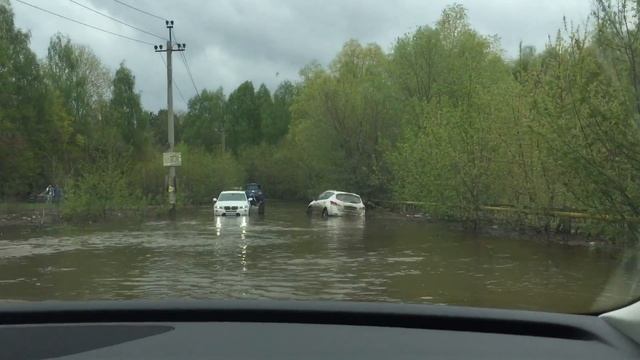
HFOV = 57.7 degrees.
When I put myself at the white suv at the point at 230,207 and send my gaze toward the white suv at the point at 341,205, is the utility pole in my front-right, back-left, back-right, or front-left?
back-left

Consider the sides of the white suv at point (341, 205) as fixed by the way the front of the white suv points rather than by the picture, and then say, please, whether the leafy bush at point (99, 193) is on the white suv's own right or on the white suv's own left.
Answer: on the white suv's own left

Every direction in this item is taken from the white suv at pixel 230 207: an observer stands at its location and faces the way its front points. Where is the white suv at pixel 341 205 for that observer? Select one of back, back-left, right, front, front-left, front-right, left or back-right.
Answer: left

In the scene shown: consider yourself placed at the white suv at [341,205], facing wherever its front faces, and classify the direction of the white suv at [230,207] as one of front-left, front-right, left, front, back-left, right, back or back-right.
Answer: front-left

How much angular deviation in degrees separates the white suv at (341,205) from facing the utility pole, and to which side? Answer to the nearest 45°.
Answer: approximately 45° to its left

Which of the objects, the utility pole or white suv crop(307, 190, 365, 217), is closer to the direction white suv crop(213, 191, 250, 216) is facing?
the white suv

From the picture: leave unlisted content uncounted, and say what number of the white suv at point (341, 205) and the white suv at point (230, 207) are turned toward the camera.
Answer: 1

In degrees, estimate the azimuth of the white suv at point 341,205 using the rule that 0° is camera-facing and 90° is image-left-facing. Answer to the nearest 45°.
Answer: approximately 135°

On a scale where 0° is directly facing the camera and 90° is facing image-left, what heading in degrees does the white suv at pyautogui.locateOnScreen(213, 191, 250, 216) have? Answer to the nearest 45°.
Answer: approximately 0°
